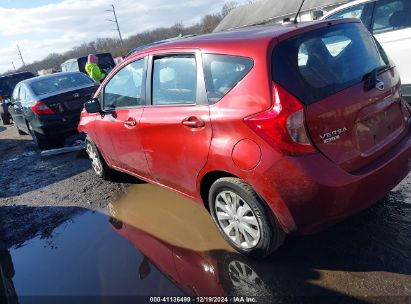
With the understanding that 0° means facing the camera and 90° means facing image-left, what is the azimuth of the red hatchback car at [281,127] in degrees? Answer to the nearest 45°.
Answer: approximately 135°

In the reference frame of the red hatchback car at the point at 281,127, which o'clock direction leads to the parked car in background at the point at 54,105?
The parked car in background is roughly at 12 o'clock from the red hatchback car.

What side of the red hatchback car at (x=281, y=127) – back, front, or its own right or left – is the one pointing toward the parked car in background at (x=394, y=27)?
right

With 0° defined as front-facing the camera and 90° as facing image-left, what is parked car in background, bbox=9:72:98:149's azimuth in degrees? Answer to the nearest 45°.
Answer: approximately 135°
